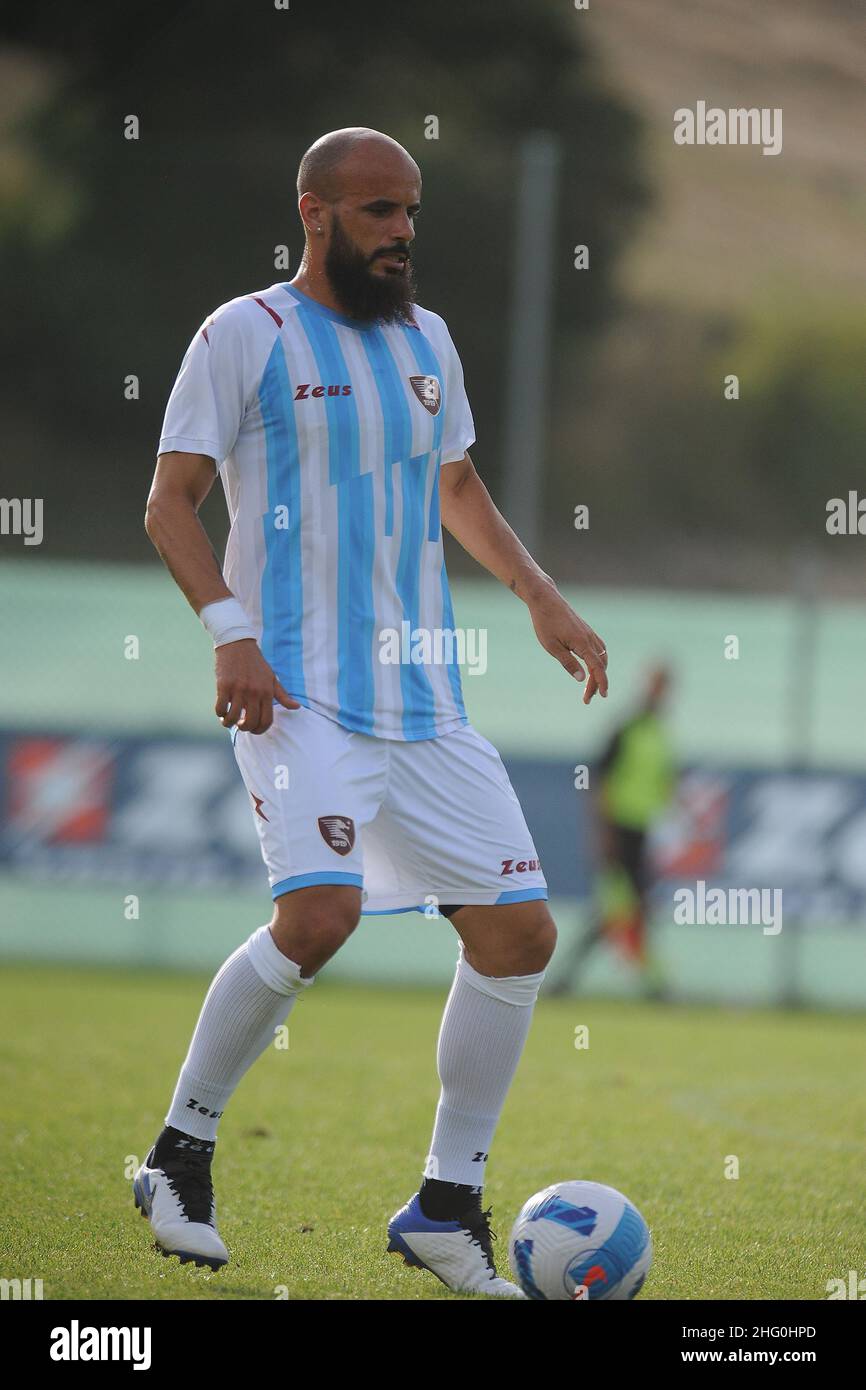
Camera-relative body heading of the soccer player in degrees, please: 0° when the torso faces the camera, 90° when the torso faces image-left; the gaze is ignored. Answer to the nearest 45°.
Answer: approximately 315°

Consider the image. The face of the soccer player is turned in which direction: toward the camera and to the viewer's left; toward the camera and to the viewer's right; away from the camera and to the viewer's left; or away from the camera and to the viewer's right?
toward the camera and to the viewer's right

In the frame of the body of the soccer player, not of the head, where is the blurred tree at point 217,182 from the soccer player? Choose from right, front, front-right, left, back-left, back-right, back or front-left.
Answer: back-left
